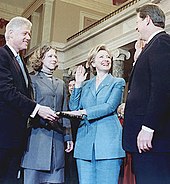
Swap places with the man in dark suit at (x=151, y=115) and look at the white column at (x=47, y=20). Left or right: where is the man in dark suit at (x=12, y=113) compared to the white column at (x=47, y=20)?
left

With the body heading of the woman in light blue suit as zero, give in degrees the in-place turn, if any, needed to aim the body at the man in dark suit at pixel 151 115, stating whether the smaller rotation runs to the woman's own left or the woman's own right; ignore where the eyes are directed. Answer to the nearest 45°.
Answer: approximately 45° to the woman's own left

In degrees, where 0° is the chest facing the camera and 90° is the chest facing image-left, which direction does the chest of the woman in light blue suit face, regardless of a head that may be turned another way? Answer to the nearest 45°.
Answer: approximately 0°

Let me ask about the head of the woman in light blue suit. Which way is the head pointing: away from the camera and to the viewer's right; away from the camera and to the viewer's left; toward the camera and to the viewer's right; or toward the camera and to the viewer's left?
toward the camera and to the viewer's right

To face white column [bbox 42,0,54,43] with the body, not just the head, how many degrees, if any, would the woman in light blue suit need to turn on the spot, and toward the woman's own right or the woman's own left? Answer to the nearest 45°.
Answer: approximately 180°

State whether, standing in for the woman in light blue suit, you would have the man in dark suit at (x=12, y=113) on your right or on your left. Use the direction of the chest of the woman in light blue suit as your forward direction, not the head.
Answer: on your right
